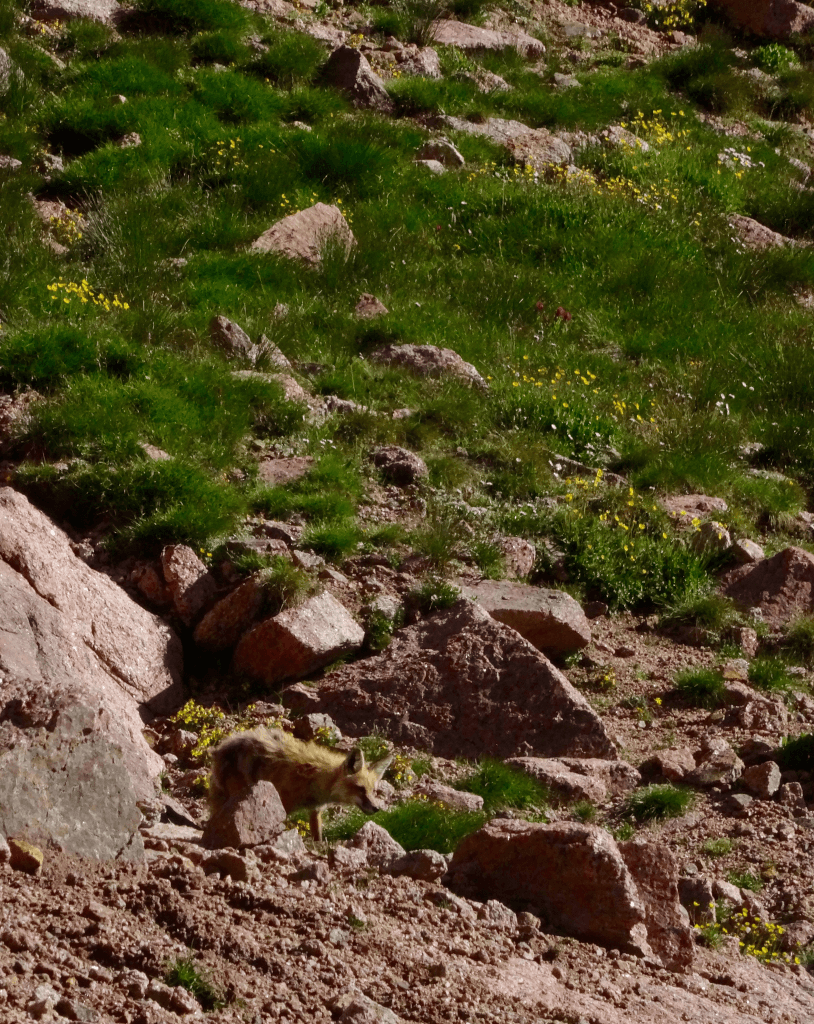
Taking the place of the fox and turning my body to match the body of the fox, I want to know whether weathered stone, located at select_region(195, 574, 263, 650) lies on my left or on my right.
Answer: on my left

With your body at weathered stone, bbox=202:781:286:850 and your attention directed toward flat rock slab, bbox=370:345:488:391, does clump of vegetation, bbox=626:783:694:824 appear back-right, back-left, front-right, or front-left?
front-right

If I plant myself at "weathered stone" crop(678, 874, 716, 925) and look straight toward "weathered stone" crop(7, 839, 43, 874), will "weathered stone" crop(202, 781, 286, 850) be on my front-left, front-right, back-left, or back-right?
front-right

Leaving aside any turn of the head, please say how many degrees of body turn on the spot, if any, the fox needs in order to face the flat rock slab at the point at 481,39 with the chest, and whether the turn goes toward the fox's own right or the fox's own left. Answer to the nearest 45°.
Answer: approximately 90° to the fox's own left

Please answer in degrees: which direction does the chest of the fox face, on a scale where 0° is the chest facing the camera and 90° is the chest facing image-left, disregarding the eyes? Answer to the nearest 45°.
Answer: approximately 270°

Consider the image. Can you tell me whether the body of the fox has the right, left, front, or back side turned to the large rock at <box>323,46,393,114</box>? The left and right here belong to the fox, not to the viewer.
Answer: left

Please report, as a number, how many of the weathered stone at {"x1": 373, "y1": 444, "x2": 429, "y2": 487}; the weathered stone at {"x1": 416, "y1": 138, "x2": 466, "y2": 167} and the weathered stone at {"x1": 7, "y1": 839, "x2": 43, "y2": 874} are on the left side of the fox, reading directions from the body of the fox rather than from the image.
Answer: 2

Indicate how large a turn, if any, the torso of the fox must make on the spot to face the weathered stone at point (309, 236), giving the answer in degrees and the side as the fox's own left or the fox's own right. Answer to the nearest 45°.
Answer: approximately 90° to the fox's own left

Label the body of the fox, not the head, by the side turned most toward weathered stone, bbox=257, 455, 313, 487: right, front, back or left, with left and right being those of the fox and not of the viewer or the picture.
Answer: left

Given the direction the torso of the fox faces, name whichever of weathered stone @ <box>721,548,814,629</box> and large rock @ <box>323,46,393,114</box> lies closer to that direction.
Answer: the weathered stone

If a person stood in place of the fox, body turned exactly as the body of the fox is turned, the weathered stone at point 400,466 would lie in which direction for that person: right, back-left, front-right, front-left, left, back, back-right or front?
left

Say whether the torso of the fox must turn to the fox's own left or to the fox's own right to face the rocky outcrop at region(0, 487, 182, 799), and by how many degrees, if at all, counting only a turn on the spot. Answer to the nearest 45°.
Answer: approximately 135° to the fox's own left
